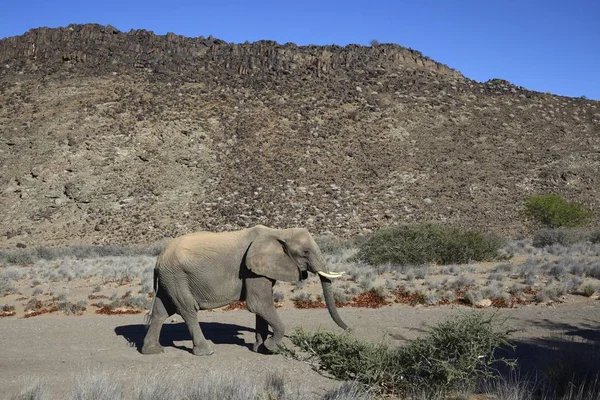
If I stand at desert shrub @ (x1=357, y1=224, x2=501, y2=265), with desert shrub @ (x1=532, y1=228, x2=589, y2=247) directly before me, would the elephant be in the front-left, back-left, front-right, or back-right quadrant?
back-right

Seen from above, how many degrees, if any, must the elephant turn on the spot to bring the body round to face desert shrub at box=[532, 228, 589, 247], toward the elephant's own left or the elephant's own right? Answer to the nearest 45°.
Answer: approximately 45° to the elephant's own left

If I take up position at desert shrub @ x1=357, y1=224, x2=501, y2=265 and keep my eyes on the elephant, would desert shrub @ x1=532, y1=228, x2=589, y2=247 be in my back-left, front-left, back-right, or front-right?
back-left

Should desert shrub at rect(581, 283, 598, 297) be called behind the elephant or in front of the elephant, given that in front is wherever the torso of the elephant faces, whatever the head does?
in front

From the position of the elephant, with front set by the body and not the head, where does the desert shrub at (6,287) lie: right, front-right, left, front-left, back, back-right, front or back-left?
back-left

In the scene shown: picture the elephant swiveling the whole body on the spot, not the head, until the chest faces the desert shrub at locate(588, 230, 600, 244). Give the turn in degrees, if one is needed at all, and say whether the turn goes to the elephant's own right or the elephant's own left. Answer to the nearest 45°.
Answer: approximately 45° to the elephant's own left

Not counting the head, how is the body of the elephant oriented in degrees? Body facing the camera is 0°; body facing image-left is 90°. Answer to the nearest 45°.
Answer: approximately 270°

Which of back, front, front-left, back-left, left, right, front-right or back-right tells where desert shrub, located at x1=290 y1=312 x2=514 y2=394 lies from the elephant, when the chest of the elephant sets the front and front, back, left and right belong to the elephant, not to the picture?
front-right

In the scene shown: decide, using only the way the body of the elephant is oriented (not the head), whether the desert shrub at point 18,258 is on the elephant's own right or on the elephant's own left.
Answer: on the elephant's own left

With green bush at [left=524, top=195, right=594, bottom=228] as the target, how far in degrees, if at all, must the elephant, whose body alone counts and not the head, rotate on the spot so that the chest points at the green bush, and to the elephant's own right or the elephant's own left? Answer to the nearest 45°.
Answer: approximately 45° to the elephant's own left

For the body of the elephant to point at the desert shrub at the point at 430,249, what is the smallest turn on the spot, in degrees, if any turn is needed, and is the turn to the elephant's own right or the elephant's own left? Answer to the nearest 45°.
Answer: approximately 45° to the elephant's own left
